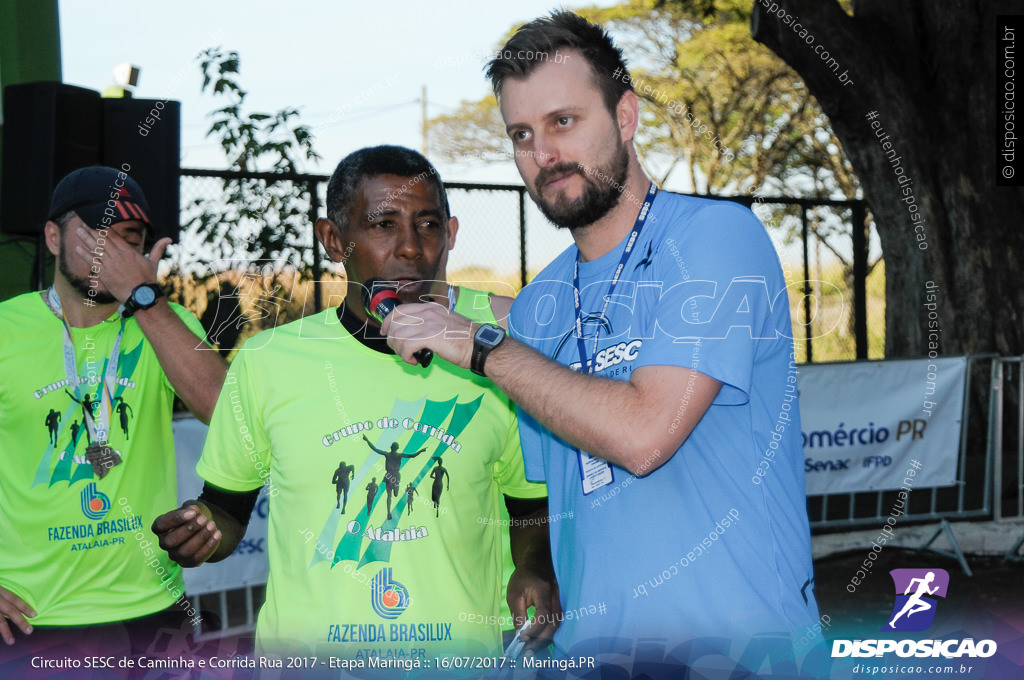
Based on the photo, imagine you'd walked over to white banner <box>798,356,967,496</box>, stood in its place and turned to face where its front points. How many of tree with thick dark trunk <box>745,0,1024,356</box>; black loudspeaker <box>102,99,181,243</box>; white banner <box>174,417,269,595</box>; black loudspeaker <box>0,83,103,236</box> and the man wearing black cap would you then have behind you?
1

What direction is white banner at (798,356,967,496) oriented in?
toward the camera

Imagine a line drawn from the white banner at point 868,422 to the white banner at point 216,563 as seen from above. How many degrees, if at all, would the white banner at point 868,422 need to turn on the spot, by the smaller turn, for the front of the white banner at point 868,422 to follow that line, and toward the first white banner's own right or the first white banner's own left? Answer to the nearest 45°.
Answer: approximately 45° to the first white banner's own right

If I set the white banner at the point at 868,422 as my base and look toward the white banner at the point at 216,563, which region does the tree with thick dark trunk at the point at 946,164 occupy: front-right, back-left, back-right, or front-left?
back-right

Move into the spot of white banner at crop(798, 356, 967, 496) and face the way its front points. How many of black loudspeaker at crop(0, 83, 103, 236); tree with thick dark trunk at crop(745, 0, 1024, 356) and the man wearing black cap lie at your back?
1

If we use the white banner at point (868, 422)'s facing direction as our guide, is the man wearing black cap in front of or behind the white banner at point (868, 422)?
in front

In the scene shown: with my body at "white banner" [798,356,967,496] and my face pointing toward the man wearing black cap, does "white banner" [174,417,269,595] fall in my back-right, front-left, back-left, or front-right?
front-right

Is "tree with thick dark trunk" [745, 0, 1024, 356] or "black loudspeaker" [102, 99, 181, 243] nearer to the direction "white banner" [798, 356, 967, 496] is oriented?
the black loudspeaker

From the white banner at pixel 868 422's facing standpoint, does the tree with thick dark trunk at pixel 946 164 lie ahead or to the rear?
to the rear

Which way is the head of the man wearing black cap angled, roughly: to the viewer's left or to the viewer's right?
to the viewer's right

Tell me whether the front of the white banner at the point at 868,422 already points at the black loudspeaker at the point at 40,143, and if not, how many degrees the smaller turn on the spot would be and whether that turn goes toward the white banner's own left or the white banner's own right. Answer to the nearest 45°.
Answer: approximately 45° to the white banner's own right

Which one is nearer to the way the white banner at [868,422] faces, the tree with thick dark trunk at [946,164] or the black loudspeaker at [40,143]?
the black loudspeaker

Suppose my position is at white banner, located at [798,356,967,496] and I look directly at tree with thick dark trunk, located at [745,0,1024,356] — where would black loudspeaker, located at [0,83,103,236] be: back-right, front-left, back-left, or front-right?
back-left

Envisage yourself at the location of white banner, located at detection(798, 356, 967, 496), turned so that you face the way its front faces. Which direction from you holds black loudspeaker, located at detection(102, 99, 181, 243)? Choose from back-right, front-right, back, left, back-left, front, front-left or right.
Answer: front-right
